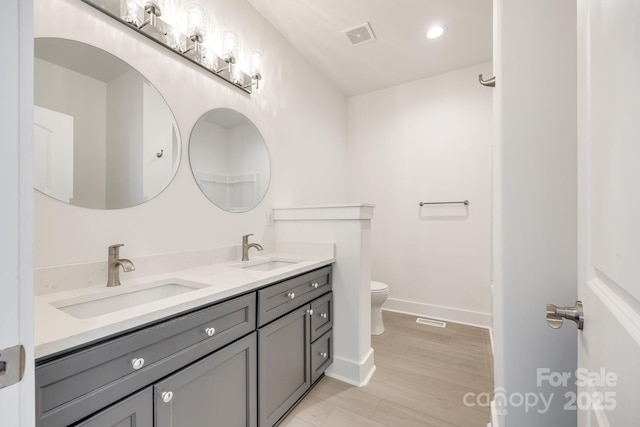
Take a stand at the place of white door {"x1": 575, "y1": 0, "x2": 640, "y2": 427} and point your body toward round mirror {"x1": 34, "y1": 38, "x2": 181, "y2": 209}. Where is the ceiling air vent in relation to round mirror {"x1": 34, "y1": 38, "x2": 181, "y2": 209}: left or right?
right

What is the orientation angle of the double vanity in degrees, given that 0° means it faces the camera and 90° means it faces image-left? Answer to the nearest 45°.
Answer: approximately 315°

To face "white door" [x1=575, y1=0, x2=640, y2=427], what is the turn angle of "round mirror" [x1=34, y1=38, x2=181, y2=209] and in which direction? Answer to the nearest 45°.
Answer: approximately 45° to its right

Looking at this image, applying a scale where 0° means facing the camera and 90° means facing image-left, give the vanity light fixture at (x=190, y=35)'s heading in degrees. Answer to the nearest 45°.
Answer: approximately 315°
